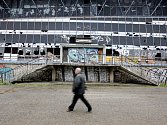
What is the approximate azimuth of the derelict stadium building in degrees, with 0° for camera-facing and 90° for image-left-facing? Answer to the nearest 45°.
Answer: approximately 0°
